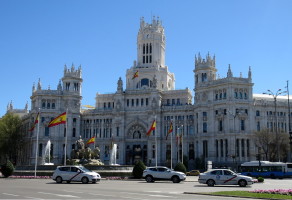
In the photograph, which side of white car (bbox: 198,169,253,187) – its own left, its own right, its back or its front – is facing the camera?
right
